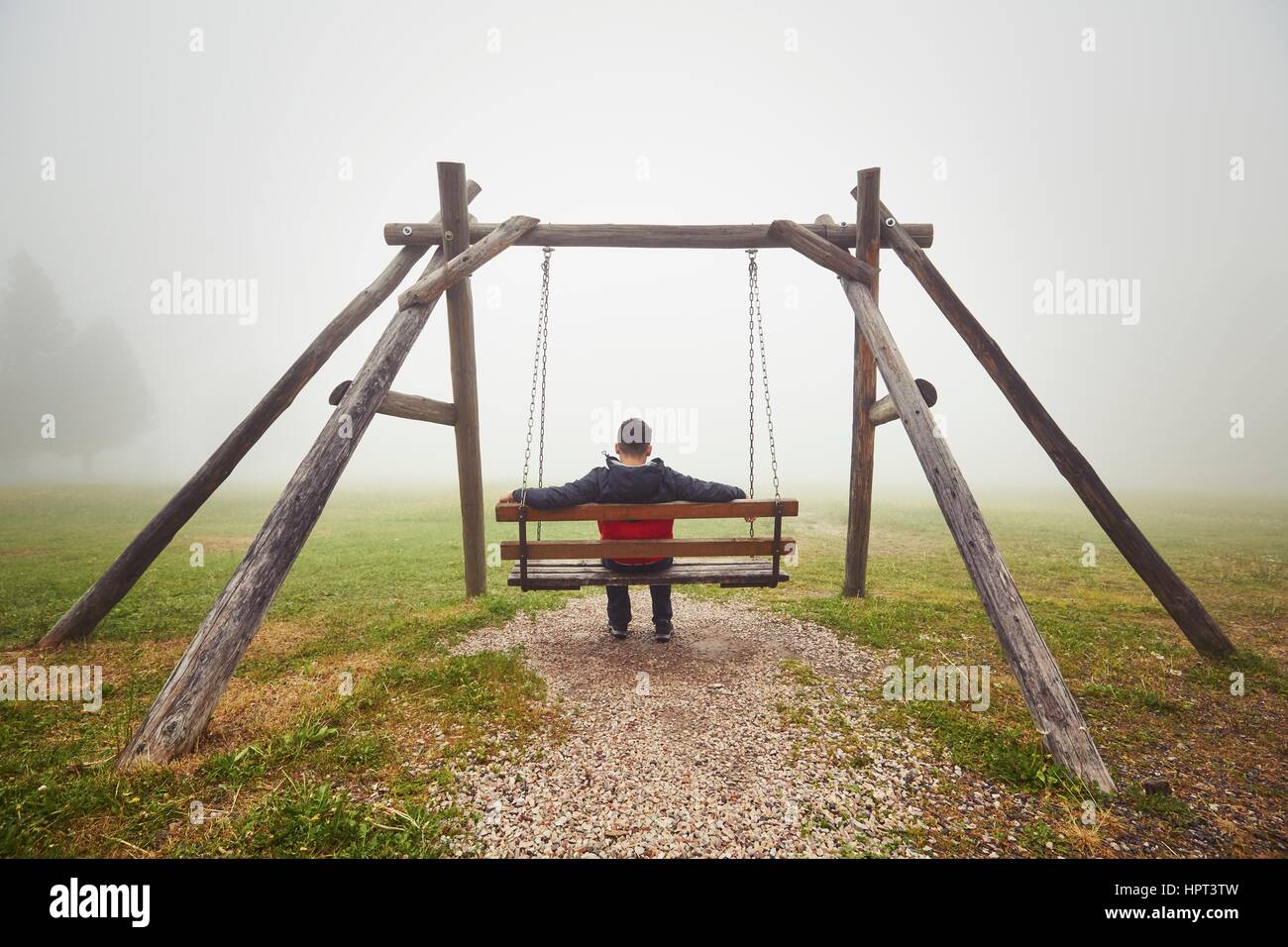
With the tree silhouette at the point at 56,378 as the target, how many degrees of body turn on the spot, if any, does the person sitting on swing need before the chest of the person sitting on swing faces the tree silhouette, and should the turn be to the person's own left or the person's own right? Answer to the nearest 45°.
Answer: approximately 45° to the person's own left

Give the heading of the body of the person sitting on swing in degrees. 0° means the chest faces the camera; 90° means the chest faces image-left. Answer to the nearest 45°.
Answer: approximately 180°

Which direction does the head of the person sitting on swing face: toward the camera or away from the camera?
away from the camera
